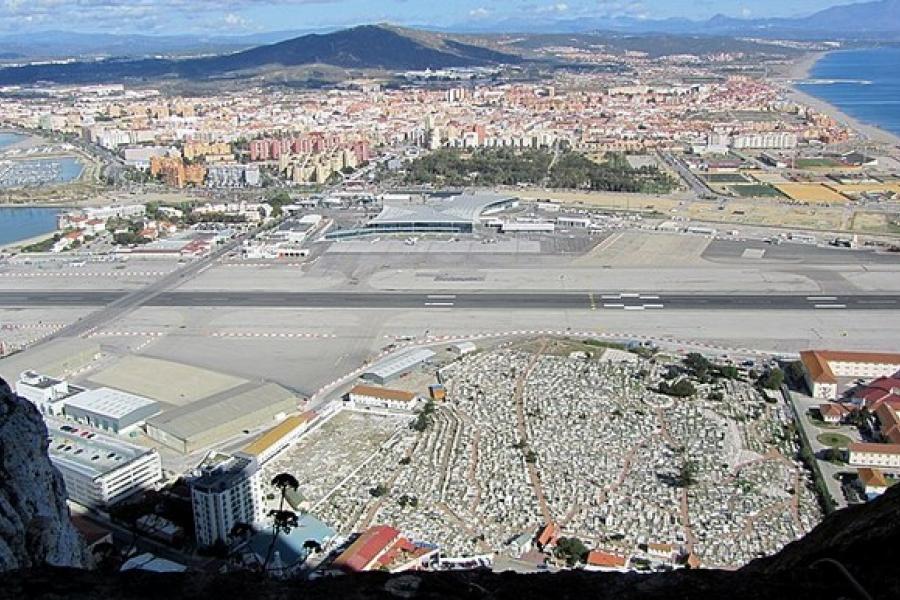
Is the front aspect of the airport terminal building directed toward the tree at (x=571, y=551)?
yes

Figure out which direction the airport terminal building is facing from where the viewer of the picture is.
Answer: facing the viewer

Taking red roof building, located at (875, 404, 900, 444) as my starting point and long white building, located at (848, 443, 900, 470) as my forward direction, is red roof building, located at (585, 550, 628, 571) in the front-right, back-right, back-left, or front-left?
front-right

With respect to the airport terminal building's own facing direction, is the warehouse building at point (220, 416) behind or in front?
in front

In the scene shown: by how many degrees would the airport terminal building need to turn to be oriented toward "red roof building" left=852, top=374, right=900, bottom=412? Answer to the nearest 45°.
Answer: approximately 45° to its left

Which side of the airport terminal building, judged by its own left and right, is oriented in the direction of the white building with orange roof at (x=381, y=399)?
front

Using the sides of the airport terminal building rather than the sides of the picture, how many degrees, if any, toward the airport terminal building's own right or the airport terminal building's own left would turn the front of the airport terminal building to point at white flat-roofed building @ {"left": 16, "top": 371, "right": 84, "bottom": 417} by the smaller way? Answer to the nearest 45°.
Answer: approximately 45° to the airport terminal building's own right

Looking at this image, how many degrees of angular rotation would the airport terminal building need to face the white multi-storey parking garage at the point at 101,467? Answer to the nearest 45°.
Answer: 0° — it already faces it

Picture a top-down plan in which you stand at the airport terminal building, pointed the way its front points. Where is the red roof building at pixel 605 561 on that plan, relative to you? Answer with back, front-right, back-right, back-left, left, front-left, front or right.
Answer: front

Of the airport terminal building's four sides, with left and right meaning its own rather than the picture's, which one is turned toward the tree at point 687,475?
front

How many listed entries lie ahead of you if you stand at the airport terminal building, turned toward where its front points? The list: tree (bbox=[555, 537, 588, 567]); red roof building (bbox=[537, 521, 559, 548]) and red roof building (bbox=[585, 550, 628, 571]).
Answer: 3

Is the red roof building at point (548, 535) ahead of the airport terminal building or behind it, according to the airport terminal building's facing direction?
ahead
